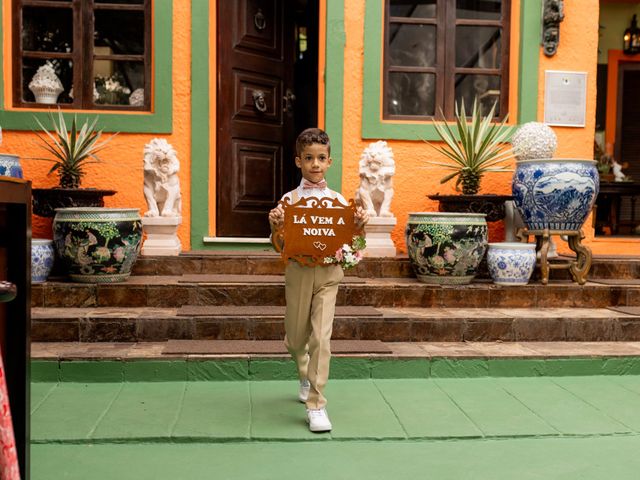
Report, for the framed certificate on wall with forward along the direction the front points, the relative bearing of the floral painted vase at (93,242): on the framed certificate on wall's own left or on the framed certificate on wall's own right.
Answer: on the framed certificate on wall's own right

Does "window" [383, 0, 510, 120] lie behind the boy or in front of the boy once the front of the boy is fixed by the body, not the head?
behind

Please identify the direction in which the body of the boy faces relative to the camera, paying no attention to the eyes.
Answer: toward the camera

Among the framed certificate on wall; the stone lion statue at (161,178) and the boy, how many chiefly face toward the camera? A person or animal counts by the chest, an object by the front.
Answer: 3

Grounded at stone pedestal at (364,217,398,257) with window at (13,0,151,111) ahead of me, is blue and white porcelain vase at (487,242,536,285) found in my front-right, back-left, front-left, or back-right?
back-left

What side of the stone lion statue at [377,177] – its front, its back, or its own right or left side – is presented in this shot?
front

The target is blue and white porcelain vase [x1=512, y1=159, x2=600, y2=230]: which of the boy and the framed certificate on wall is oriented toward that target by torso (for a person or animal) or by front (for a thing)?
the framed certificate on wall

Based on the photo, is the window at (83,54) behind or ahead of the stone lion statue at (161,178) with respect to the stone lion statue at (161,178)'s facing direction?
behind

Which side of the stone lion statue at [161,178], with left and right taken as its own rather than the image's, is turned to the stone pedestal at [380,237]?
left

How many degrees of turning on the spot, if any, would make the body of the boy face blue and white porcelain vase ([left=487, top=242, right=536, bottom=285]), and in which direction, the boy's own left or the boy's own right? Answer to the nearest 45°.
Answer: approximately 135° to the boy's own left

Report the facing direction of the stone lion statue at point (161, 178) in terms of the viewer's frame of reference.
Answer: facing the viewer

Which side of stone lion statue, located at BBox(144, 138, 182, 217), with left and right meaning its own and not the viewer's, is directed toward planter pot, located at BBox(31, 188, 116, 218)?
right

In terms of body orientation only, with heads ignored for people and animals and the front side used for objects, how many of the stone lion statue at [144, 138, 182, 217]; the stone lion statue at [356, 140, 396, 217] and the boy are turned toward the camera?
3

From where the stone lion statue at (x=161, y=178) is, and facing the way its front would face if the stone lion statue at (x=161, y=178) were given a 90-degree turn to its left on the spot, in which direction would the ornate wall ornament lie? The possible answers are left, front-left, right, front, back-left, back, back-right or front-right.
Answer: front
